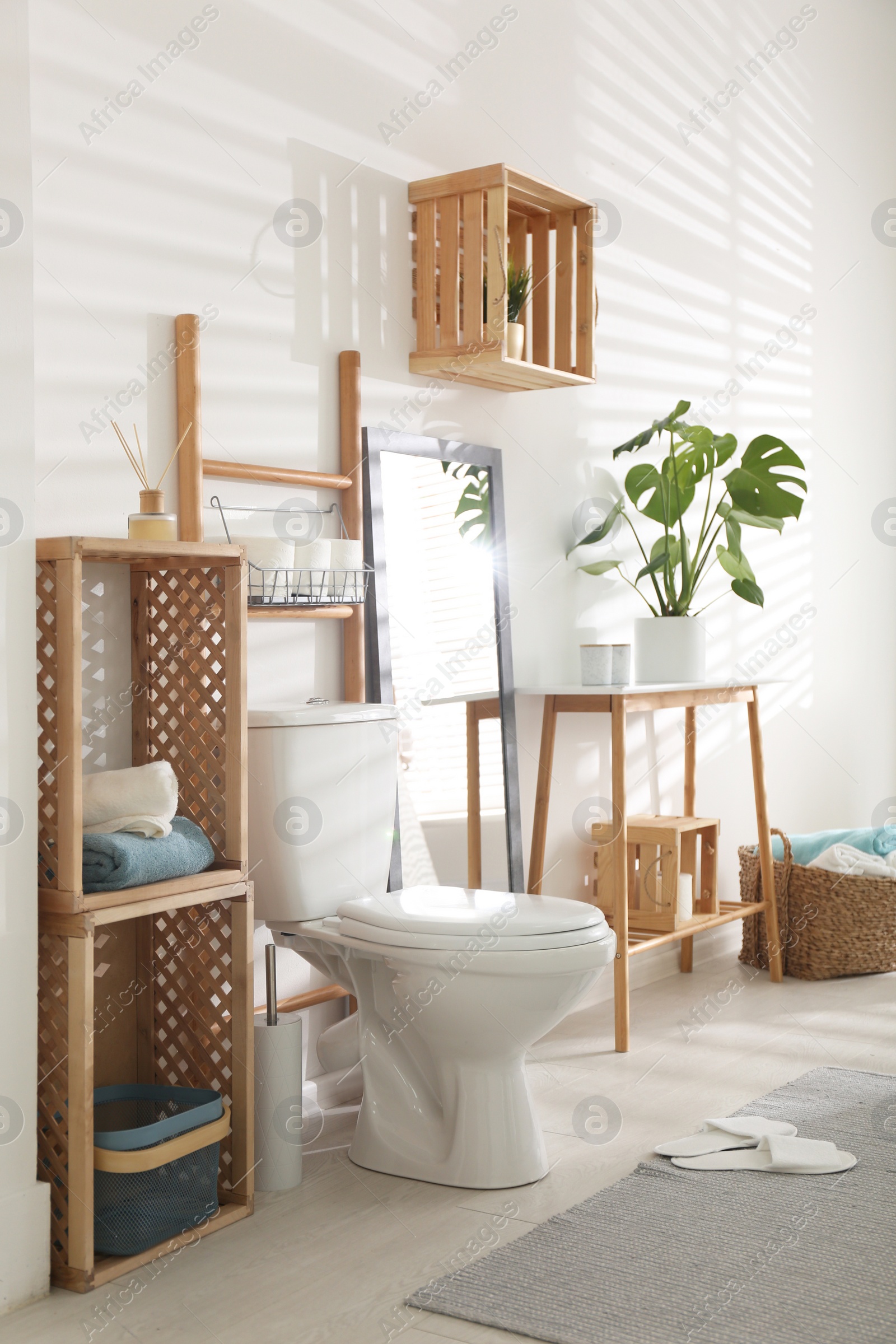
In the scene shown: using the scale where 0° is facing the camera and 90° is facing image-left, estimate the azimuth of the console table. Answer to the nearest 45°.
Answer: approximately 315°

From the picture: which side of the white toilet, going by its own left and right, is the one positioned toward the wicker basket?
left

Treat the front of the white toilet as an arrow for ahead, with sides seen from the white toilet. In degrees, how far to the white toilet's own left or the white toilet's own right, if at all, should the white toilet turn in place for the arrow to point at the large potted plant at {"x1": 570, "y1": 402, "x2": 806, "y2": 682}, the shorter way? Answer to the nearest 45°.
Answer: approximately 90° to the white toilet's own left

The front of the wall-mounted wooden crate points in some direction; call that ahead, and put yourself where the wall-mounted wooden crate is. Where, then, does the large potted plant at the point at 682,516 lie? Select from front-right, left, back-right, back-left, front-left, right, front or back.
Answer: left

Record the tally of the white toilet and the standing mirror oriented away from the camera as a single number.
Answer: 0

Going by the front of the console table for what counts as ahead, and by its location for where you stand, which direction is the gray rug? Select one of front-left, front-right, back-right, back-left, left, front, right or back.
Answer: front-right

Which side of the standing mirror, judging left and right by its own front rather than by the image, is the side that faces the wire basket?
right

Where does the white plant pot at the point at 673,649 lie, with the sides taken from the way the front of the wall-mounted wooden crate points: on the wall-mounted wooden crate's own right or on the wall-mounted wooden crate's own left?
on the wall-mounted wooden crate's own left

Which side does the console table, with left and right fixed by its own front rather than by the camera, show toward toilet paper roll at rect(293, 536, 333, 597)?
right

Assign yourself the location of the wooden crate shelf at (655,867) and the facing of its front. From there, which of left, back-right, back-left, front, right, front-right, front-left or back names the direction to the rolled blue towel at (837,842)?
left
